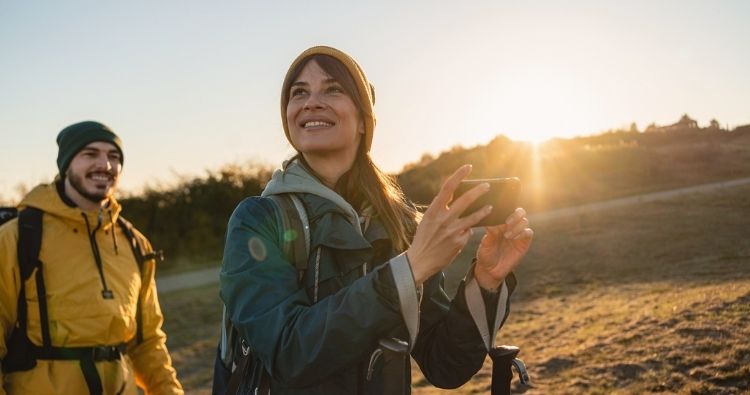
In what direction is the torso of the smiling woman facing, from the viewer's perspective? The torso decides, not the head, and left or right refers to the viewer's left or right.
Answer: facing the viewer and to the right of the viewer
